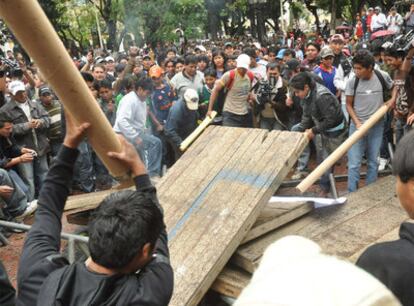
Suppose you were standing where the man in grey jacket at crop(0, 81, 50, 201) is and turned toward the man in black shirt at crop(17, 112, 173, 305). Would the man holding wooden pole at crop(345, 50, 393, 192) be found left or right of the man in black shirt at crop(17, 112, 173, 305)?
left

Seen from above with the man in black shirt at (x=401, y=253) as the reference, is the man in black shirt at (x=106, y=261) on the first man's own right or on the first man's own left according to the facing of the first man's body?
on the first man's own left

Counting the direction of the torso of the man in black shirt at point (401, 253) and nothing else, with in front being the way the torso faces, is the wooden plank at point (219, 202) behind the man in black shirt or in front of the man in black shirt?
in front

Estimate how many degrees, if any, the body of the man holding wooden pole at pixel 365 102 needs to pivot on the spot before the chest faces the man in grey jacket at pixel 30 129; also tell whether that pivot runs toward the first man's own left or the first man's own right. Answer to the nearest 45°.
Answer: approximately 45° to the first man's own right

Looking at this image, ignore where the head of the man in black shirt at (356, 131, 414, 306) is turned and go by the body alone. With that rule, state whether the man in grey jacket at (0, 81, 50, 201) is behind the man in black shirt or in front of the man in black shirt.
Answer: in front

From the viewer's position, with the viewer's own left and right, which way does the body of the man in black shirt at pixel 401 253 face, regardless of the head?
facing away from the viewer and to the left of the viewer

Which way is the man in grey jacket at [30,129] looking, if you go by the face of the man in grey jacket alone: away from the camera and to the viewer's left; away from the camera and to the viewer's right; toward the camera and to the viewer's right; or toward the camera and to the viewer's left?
toward the camera and to the viewer's right
